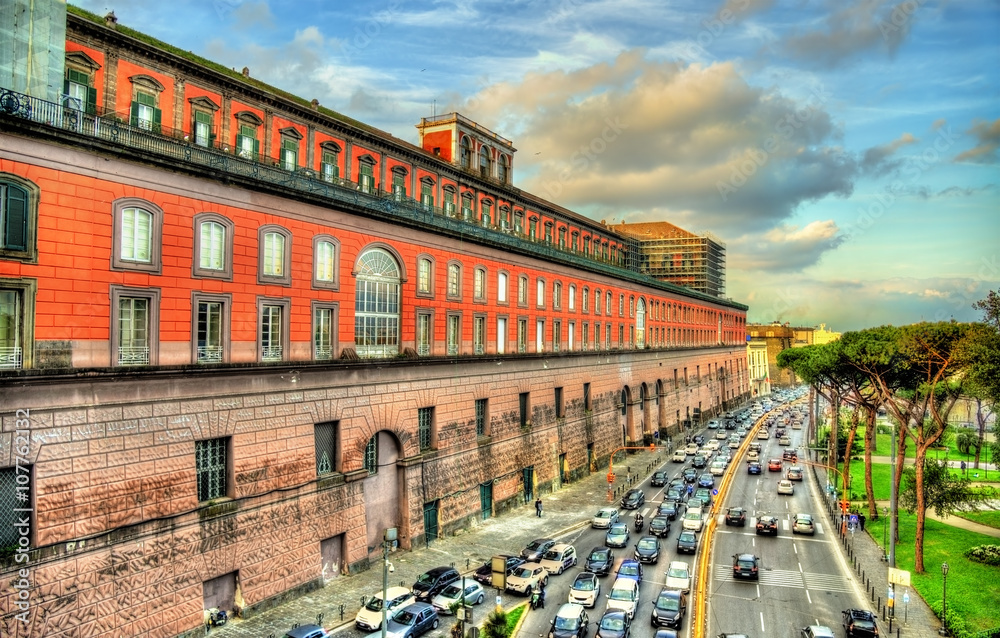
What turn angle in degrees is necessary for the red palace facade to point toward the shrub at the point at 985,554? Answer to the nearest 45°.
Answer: approximately 45° to its left

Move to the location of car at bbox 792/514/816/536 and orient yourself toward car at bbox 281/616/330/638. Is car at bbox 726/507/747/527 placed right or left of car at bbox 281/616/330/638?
right

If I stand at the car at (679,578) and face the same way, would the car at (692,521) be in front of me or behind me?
behind

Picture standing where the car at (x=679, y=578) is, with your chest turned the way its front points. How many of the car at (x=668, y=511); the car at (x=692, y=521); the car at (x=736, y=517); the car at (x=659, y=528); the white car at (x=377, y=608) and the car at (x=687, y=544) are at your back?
5

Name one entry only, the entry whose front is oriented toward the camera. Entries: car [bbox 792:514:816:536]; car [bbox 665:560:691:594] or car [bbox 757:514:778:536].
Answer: car [bbox 665:560:691:594]

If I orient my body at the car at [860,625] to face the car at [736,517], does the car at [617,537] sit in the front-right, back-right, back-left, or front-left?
front-left

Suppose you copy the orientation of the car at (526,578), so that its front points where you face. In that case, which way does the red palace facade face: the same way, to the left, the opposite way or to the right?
to the left

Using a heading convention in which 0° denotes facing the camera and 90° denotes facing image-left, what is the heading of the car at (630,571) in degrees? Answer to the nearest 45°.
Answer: approximately 0°

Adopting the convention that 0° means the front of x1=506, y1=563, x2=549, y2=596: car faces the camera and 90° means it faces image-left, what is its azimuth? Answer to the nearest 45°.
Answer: approximately 45°

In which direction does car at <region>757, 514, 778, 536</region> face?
away from the camera

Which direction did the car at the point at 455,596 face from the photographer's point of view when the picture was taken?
facing the viewer and to the left of the viewer

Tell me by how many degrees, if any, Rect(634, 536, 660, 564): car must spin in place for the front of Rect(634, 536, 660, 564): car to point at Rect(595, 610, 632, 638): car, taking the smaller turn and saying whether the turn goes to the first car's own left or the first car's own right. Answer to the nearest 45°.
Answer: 0° — it already faces it

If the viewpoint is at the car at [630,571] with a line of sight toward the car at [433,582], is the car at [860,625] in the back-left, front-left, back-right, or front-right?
back-left

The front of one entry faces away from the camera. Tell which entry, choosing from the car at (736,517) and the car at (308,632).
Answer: the car at (736,517)

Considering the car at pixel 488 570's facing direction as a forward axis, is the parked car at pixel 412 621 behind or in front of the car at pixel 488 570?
in front

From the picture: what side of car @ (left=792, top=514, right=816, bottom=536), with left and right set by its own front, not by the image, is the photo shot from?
back

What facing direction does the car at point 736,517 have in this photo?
away from the camera

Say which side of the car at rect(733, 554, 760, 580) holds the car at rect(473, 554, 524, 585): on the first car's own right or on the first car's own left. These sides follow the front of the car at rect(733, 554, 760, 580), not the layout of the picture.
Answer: on the first car's own left

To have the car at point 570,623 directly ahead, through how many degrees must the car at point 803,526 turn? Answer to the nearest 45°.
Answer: approximately 180°

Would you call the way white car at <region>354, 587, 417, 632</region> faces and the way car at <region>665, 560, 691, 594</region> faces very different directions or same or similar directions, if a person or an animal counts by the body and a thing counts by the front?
same or similar directions
